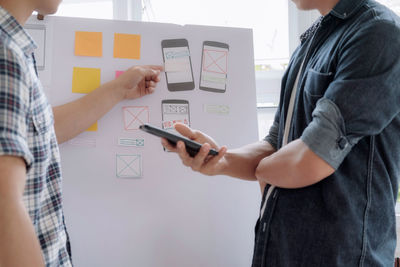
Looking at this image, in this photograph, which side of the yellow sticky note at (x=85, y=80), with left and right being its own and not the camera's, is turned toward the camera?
front

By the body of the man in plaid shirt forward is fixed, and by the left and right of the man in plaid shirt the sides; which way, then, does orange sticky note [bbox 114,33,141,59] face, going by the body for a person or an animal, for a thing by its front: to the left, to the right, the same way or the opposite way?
to the right

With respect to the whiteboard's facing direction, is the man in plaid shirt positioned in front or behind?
in front

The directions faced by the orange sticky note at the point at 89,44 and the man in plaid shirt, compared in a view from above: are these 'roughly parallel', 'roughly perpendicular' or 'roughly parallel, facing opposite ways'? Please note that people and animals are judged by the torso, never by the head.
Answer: roughly perpendicular

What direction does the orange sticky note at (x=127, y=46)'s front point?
toward the camera

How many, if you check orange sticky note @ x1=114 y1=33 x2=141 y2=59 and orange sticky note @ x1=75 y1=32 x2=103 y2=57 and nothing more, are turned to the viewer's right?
0

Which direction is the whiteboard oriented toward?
toward the camera

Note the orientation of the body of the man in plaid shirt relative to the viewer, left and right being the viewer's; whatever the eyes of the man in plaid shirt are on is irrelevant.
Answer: facing to the right of the viewer

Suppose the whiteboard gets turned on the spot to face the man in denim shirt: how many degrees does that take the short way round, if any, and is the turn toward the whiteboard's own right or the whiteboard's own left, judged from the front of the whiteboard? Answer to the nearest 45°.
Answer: approximately 45° to the whiteboard's own left

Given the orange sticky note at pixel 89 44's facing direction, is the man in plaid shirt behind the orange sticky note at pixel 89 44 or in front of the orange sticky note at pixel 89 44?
in front

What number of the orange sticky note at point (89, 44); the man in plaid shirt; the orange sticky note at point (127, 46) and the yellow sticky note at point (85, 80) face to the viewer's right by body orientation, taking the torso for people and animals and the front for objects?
1

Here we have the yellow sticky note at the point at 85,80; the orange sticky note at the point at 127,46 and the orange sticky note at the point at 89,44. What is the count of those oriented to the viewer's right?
0
